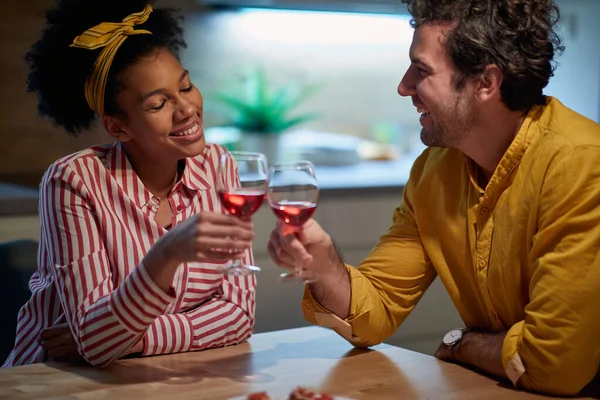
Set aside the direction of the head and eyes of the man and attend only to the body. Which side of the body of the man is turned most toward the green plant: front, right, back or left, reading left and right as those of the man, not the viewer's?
right

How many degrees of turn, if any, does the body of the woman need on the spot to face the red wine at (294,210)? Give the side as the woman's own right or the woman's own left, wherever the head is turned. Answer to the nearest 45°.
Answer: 0° — they already face it

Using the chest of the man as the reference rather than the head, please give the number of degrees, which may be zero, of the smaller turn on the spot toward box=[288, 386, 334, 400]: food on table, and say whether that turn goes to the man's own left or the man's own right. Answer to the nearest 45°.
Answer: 0° — they already face it

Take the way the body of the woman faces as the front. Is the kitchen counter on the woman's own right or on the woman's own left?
on the woman's own left

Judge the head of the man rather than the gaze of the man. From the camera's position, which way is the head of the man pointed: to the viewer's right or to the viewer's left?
to the viewer's left

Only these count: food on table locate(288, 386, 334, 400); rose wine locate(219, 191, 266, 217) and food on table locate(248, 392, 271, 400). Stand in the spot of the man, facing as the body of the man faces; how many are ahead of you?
3
